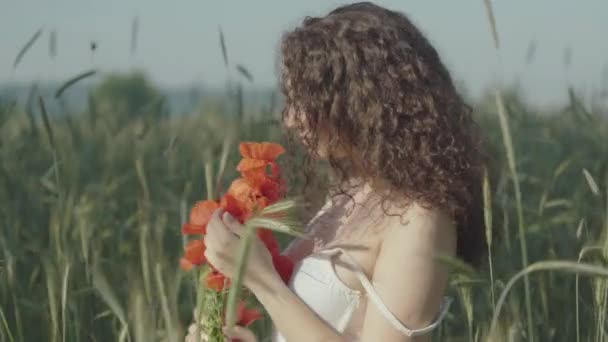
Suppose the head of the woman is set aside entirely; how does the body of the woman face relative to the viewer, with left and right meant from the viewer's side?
facing to the left of the viewer
